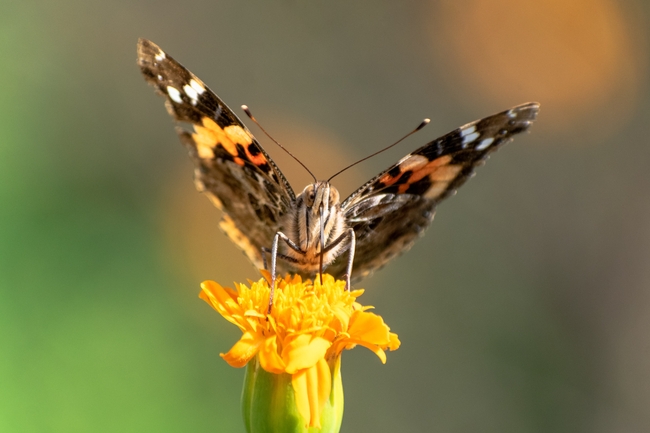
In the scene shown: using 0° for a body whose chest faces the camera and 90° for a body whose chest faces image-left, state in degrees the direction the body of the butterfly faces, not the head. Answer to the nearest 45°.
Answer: approximately 0°
